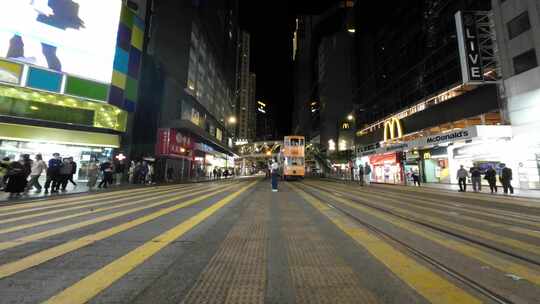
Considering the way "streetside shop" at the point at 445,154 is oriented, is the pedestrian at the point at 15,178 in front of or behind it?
in front

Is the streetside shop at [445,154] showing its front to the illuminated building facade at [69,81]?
yes

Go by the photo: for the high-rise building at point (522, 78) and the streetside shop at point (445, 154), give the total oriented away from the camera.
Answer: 0

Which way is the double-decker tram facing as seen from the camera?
toward the camera

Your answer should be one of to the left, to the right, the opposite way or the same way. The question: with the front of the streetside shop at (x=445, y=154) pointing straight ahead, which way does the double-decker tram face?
to the left

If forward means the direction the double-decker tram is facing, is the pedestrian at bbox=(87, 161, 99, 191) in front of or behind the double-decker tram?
in front

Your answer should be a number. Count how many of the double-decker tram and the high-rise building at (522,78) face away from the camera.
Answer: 0

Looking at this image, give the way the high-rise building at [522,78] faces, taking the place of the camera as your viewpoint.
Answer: facing the viewer and to the left of the viewer

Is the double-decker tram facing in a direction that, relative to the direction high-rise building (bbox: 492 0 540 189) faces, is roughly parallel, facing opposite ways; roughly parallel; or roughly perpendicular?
roughly perpendicular

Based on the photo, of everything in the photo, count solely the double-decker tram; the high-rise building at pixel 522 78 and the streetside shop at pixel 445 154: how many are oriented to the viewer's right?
0

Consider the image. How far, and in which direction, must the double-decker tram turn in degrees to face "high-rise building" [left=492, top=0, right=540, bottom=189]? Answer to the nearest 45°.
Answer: approximately 45° to its left

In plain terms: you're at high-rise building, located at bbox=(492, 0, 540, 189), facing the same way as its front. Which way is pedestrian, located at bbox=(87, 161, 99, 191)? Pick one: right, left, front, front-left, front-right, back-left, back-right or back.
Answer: front

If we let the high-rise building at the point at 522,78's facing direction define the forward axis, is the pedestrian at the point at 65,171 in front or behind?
in front
